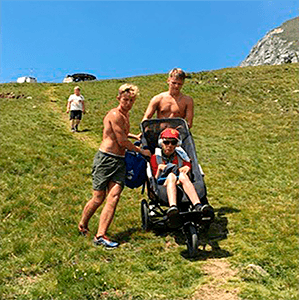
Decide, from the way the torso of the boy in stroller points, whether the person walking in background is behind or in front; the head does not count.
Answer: behind

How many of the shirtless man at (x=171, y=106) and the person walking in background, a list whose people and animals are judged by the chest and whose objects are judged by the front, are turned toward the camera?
2

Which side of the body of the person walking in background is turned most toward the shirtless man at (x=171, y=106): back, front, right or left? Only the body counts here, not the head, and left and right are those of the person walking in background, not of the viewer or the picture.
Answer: front

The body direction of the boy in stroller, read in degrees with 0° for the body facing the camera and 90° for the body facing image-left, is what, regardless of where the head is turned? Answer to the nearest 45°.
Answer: approximately 0°

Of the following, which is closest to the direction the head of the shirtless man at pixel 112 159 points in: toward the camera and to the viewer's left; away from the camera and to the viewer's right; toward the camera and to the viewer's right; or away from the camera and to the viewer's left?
toward the camera and to the viewer's right

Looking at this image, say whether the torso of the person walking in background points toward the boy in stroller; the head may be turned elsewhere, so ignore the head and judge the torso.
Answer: yes

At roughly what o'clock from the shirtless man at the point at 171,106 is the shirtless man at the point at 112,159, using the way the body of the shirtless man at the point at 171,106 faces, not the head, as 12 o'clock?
the shirtless man at the point at 112,159 is roughly at 1 o'clock from the shirtless man at the point at 171,106.
